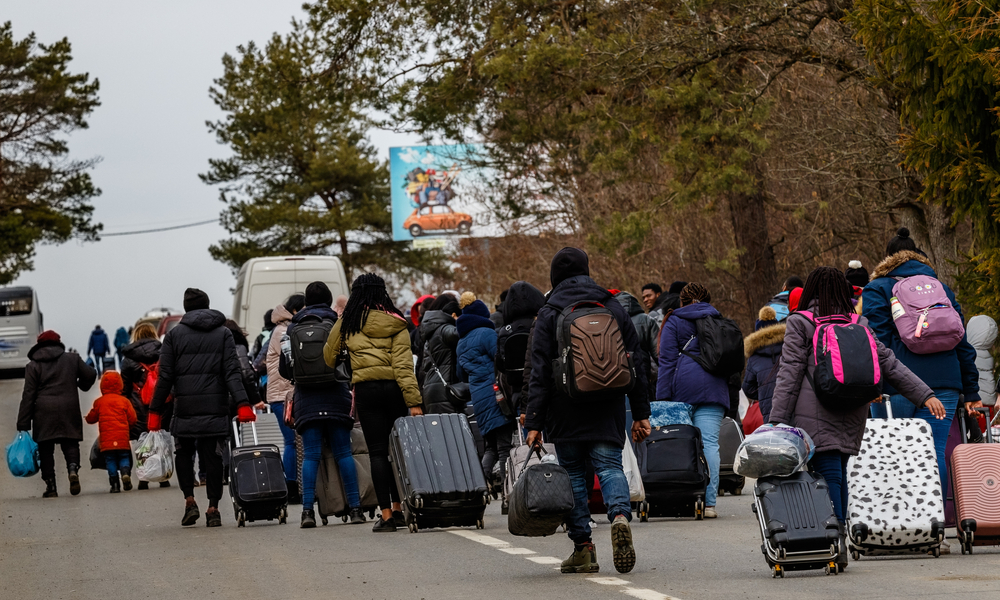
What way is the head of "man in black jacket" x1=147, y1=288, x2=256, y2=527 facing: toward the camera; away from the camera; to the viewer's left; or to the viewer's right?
away from the camera

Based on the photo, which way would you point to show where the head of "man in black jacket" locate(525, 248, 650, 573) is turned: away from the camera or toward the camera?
away from the camera

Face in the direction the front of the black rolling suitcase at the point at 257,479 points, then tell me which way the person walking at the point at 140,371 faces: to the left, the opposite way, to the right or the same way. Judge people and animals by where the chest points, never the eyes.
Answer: the opposite way

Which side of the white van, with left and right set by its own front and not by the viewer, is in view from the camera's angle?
back

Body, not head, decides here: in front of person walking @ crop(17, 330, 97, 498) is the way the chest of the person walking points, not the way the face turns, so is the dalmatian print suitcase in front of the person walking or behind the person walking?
behind

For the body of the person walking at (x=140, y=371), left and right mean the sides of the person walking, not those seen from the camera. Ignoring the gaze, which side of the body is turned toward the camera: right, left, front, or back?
back

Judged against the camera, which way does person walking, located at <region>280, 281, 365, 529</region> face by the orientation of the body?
away from the camera

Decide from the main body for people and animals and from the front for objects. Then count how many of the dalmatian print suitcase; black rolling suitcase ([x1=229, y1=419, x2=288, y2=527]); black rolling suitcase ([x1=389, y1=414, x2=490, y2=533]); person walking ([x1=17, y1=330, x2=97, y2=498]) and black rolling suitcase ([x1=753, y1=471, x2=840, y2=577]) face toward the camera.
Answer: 4

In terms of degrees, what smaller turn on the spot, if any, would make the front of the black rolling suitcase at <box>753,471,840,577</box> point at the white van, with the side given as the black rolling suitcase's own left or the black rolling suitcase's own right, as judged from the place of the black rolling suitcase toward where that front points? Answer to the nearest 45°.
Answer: approximately 135° to the black rolling suitcase's own right
